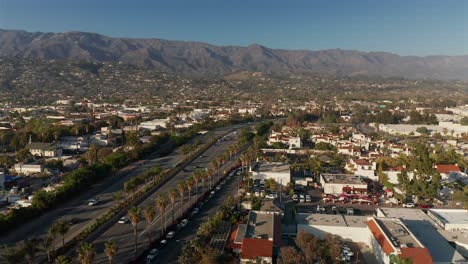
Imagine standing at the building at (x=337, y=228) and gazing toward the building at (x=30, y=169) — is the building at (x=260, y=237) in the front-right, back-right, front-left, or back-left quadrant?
front-left

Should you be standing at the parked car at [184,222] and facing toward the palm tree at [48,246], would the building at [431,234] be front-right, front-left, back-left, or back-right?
back-left

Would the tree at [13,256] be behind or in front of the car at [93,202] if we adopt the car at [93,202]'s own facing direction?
in front

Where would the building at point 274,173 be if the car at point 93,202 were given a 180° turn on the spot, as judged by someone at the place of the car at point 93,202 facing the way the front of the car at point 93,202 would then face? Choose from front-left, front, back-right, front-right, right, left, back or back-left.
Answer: front-right

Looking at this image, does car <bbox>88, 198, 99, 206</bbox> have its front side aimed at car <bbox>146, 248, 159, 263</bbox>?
no

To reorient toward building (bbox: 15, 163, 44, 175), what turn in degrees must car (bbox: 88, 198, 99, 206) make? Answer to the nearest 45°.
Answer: approximately 90° to its right

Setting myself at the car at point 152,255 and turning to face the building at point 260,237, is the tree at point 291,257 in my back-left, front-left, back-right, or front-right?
front-right

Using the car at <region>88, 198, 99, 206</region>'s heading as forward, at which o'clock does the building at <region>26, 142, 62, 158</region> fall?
The building is roughly at 4 o'clock from the car.

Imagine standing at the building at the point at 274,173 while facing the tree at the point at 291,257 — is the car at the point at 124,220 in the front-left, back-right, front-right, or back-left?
front-right

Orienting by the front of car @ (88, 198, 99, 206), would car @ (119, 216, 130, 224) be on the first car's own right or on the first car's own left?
on the first car's own left

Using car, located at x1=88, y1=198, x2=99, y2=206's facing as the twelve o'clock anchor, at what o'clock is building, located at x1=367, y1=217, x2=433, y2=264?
The building is roughly at 9 o'clock from the car.

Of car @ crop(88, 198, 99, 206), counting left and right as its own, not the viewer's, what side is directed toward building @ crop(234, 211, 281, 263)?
left

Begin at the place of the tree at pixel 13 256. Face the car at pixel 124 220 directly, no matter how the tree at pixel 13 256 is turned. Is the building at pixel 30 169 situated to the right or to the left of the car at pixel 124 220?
left

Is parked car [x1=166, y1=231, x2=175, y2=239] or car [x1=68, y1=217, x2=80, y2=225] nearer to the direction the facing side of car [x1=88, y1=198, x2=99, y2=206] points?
the car
